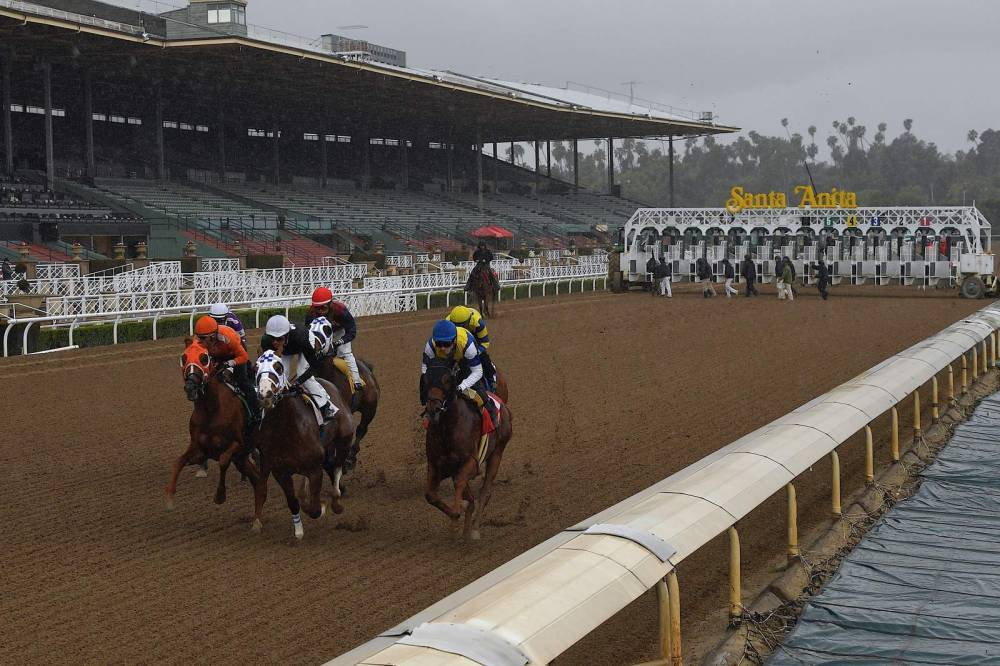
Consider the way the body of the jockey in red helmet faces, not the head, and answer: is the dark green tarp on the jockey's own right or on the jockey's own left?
on the jockey's own left

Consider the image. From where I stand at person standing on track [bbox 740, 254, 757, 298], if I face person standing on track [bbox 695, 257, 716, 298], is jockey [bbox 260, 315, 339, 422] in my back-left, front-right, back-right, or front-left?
front-left

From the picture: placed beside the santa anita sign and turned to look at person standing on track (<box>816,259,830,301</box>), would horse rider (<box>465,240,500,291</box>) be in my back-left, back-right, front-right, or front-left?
front-right

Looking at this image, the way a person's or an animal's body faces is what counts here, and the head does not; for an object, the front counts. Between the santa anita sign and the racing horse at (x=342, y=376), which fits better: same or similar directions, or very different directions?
same or similar directions

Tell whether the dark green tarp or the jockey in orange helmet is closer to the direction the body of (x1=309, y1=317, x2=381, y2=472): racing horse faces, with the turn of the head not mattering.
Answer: the jockey in orange helmet

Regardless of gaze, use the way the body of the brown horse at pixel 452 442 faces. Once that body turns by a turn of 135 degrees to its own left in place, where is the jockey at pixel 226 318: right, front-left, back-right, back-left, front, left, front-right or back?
back-left

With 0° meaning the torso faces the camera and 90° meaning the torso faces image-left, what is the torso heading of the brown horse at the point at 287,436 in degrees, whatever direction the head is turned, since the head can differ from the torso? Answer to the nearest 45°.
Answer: approximately 45°

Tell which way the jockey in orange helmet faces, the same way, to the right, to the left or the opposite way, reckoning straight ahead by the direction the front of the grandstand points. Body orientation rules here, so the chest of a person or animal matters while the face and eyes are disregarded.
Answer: to the right

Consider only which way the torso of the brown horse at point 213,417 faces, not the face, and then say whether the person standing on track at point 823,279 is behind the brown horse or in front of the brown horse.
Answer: behind

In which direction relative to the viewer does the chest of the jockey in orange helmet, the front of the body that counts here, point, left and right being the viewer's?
facing the viewer and to the left of the viewer

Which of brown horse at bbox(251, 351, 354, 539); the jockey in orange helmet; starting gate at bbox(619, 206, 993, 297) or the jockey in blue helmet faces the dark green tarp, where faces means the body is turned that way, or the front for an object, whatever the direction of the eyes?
the starting gate

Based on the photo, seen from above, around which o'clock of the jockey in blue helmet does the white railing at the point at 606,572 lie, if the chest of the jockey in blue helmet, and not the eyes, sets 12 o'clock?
The white railing is roughly at 10 o'clock from the jockey in blue helmet.

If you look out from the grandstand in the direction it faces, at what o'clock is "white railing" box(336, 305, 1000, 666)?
The white railing is roughly at 1 o'clock from the grandstand.

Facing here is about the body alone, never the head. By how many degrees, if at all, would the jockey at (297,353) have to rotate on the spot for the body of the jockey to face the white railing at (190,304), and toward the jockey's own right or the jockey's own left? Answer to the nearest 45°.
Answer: approximately 135° to the jockey's own right
